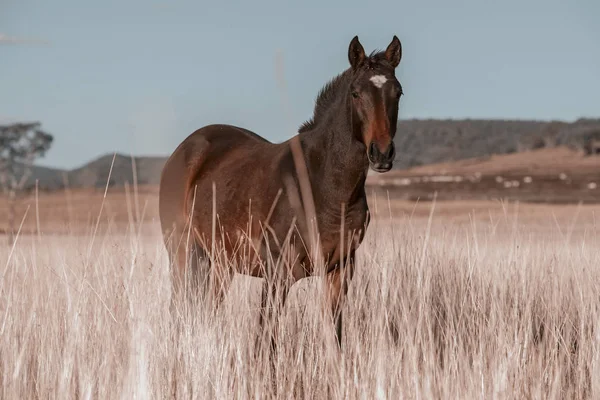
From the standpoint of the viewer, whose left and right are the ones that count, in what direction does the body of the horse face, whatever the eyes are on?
facing the viewer and to the right of the viewer
